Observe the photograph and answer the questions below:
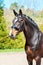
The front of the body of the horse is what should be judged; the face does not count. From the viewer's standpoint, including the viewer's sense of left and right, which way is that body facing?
facing the viewer and to the left of the viewer

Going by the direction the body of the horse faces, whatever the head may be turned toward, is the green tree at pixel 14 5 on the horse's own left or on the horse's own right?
on the horse's own right
